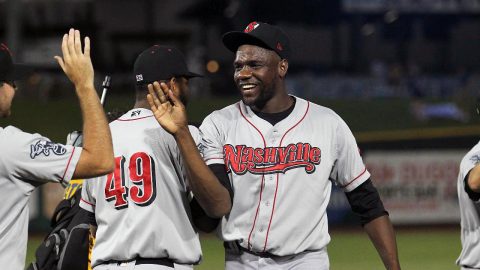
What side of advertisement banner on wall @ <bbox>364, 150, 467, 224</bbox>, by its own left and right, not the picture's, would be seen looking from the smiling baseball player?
front

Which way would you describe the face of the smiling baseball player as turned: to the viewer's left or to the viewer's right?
to the viewer's left

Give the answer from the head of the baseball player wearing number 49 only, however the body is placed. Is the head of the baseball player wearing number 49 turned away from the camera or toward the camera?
away from the camera

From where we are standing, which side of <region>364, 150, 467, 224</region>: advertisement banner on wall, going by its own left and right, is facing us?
front

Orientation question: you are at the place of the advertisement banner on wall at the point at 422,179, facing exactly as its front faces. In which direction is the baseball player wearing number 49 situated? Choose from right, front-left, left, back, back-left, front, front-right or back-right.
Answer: front
